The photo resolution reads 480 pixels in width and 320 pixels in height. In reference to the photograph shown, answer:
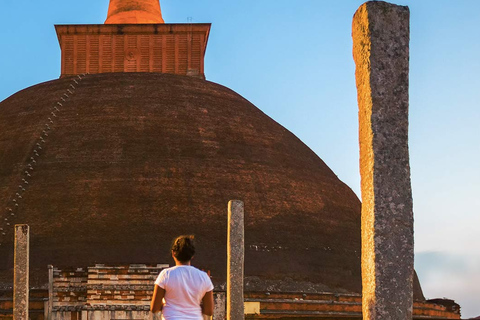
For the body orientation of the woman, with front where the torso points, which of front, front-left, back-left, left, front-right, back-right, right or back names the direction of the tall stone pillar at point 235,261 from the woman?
front

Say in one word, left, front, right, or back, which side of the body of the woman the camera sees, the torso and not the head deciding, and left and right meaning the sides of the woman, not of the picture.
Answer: back

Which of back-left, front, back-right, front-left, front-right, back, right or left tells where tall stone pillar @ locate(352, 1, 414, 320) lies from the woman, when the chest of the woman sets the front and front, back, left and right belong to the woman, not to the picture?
front-right

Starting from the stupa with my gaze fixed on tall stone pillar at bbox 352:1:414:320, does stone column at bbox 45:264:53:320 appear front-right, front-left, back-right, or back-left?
front-right

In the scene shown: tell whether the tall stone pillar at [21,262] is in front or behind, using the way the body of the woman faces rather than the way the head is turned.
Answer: in front

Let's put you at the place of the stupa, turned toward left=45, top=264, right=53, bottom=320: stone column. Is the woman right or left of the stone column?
left

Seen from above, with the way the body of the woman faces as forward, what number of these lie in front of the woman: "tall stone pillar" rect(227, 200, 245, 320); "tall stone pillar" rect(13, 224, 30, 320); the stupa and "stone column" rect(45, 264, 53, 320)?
4

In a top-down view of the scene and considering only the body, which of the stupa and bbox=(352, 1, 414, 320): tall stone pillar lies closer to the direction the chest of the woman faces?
the stupa

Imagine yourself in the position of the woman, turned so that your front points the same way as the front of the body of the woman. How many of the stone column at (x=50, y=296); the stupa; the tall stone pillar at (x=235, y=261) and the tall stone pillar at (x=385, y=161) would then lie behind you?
0

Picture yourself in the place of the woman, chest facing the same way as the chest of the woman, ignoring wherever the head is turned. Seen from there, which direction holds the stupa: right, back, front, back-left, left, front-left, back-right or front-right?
front

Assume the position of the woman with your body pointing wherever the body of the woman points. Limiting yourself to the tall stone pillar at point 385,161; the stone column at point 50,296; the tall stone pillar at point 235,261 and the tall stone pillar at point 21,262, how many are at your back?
0

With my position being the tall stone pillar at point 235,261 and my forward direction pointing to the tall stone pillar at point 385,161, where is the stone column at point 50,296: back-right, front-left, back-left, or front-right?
back-right

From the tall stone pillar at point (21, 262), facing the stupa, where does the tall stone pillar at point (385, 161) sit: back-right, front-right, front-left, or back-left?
back-right

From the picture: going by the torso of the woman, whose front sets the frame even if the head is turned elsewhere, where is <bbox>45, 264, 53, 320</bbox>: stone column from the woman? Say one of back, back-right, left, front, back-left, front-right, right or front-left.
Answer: front
